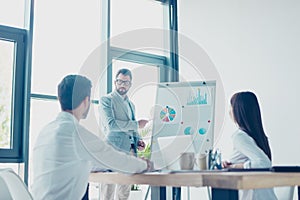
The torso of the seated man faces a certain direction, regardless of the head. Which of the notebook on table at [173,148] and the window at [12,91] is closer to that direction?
the notebook on table

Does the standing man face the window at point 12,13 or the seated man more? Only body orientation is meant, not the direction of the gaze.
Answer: the seated man

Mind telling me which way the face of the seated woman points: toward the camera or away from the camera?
away from the camera

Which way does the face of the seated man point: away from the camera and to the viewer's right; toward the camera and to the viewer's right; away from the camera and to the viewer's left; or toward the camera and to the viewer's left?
away from the camera and to the viewer's right

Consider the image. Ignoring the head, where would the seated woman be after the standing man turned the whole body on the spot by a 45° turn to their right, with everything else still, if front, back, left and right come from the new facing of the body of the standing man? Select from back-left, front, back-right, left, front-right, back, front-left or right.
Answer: front-left
